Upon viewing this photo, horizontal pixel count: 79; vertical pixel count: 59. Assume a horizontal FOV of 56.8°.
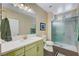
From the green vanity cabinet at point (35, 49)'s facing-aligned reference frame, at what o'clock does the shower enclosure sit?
The shower enclosure is roughly at 11 o'clock from the green vanity cabinet.

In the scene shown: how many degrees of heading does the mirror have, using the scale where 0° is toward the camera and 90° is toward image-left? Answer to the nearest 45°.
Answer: approximately 315°

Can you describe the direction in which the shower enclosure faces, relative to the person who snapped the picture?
facing the viewer and to the left of the viewer

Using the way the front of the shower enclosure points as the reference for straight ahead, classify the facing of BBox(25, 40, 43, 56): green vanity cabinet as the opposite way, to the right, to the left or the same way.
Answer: to the left

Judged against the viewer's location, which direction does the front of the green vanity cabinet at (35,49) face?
facing the viewer and to the right of the viewer

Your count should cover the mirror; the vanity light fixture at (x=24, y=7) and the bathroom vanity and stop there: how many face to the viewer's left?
0

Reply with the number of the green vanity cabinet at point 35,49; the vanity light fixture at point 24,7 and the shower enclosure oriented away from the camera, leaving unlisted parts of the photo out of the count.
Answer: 0

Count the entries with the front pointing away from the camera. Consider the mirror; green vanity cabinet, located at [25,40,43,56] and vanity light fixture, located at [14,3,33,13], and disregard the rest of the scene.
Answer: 0

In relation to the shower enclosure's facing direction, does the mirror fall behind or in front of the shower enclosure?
in front

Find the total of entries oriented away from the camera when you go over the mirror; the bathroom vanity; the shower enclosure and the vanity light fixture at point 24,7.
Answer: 0

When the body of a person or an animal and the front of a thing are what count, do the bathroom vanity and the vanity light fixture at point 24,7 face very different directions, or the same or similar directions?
same or similar directions

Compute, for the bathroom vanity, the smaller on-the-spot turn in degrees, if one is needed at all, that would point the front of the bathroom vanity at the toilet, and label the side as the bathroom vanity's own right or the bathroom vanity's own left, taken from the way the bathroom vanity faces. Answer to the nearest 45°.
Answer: approximately 45° to the bathroom vanity's own left

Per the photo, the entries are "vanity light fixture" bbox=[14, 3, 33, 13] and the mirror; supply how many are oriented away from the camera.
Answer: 0

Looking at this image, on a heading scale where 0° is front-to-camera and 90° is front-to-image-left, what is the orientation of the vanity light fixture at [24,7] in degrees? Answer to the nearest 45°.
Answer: approximately 315°

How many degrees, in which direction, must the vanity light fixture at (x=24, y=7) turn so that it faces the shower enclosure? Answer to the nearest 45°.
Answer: approximately 45° to its left
